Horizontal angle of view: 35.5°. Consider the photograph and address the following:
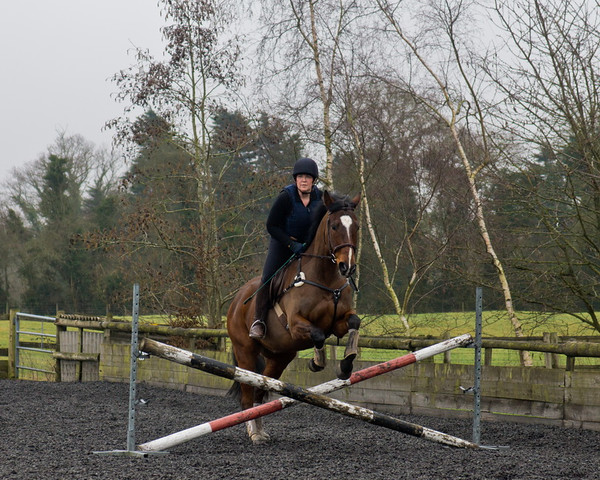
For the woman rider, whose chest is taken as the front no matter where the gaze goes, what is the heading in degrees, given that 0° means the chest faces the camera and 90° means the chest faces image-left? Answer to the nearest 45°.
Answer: approximately 315°

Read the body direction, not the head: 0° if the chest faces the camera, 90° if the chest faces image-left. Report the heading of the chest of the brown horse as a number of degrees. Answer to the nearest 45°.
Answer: approximately 315°
